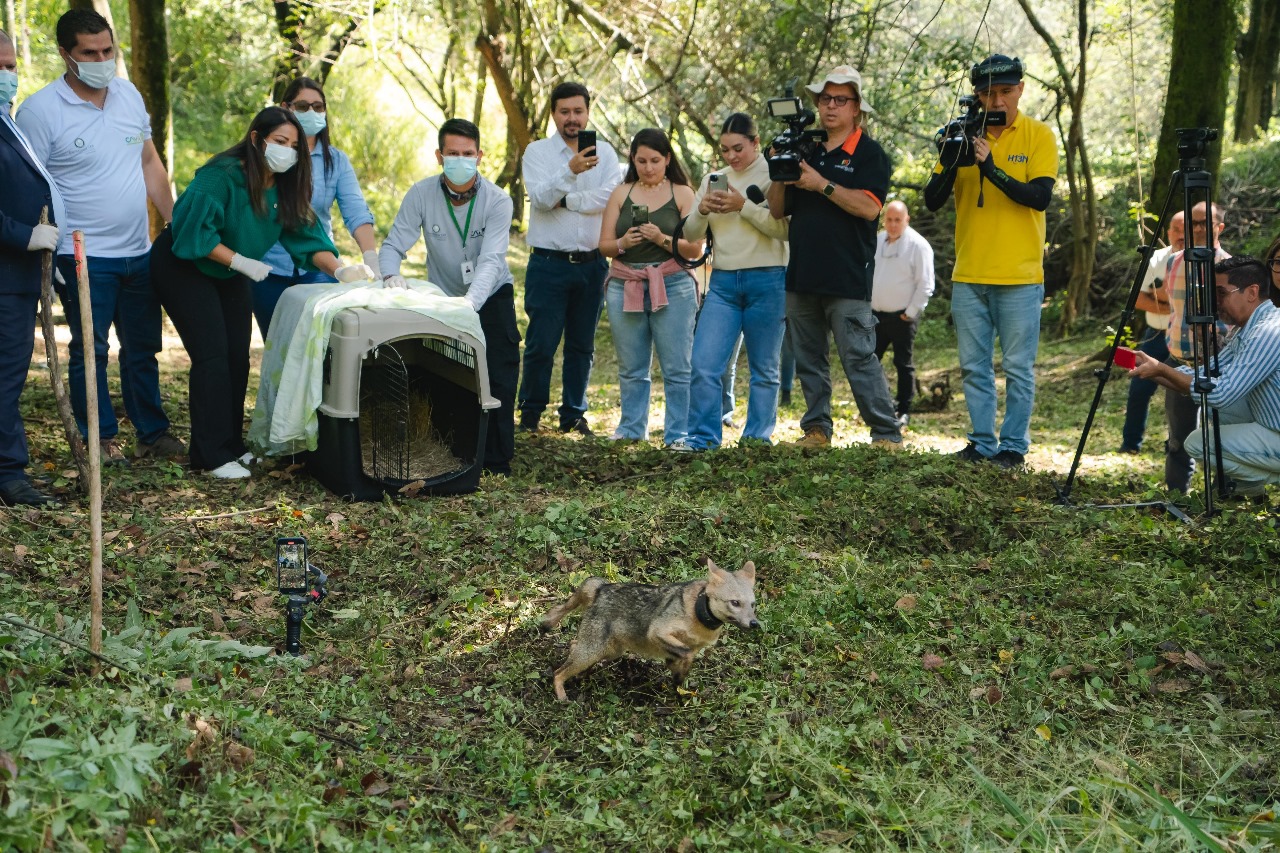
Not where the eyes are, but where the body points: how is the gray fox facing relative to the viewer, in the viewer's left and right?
facing to the right of the viewer

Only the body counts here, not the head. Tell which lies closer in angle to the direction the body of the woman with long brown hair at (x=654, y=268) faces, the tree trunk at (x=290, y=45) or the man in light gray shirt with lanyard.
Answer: the man in light gray shirt with lanyard

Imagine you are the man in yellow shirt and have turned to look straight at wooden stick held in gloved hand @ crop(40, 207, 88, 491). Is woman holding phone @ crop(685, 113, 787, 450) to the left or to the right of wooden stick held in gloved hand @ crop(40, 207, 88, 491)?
right

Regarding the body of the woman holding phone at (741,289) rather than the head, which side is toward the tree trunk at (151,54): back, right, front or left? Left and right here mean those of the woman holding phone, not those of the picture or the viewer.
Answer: right

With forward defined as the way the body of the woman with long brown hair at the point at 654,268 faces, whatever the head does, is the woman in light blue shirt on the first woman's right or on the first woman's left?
on the first woman's right

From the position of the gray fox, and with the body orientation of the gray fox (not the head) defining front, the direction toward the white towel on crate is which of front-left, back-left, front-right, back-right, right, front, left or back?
back-left

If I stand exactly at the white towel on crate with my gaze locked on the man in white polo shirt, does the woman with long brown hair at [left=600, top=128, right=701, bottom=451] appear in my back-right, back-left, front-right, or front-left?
back-right

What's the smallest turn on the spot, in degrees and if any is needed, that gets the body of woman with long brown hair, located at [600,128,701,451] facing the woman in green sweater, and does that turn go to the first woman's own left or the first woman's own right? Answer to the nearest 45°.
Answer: approximately 45° to the first woman's own right

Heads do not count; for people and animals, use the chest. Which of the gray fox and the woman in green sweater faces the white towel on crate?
the woman in green sweater

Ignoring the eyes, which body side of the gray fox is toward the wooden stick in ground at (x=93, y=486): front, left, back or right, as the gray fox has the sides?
back

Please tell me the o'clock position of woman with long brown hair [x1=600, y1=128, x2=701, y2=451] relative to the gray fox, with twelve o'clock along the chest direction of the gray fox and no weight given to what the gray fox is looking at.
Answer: The woman with long brown hair is roughly at 9 o'clock from the gray fox.

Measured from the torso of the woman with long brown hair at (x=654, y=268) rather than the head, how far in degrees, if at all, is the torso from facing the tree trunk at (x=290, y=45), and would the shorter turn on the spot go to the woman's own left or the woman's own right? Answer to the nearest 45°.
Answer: approximately 135° to the woman's own right

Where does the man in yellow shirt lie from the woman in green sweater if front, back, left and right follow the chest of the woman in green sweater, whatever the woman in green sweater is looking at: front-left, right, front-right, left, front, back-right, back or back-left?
front-left

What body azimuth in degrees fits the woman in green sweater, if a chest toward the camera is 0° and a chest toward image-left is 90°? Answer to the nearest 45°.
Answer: approximately 315°

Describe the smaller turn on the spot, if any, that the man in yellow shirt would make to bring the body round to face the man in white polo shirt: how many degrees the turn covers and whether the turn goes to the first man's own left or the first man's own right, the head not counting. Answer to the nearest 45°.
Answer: approximately 45° to the first man's own right

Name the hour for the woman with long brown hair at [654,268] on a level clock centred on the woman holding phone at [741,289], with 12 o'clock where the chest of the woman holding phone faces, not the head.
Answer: The woman with long brown hair is roughly at 2 o'clock from the woman holding phone.

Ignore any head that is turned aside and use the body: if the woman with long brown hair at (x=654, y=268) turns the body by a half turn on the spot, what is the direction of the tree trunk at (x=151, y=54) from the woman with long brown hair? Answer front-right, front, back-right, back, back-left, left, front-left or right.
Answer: front-left

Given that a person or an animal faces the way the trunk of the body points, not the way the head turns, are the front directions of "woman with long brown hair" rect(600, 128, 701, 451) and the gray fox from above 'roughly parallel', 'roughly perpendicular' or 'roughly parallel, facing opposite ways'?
roughly perpendicular
